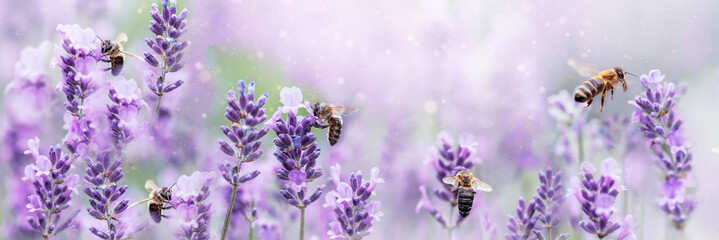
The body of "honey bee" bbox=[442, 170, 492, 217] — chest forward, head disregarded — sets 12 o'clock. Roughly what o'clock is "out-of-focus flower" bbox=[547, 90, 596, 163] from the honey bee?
The out-of-focus flower is roughly at 1 o'clock from the honey bee.

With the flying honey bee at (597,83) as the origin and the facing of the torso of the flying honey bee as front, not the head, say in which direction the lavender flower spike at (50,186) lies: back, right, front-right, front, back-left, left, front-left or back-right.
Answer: back-right

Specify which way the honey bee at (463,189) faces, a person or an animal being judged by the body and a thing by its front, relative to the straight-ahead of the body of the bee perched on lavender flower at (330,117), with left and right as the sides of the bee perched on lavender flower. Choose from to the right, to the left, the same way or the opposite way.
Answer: to the right

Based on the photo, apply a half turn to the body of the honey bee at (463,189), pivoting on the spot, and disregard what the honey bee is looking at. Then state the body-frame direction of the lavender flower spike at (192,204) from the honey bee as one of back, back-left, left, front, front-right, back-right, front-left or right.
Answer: front-right

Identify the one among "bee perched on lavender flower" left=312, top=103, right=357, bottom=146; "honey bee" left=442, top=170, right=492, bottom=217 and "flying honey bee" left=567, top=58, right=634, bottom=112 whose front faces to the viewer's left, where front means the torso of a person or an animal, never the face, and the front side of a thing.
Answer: "bee perched on lavender flower" left=312, top=103, right=357, bottom=146

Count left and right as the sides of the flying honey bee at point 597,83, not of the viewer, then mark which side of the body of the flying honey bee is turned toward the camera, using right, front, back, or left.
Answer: right

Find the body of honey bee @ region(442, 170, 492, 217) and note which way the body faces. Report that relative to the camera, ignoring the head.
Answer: away from the camera

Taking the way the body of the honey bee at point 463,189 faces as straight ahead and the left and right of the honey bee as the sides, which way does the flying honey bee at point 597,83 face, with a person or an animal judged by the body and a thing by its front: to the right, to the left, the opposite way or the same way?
to the right

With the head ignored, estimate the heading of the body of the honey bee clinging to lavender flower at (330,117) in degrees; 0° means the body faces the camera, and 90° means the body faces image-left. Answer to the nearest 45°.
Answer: approximately 90°
